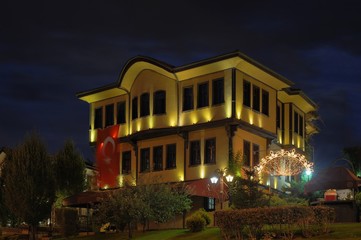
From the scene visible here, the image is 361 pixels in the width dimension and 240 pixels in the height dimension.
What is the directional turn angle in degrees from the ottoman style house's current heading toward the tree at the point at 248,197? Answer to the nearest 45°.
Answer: approximately 45° to its left

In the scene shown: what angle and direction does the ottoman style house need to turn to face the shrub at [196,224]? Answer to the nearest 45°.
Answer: approximately 45° to its left

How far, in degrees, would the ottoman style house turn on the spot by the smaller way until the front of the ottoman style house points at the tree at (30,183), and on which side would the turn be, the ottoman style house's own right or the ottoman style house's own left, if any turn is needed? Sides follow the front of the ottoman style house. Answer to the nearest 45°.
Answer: approximately 45° to the ottoman style house's own right

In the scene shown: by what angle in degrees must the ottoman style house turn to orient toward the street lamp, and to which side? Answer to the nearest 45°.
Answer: approximately 45° to its left

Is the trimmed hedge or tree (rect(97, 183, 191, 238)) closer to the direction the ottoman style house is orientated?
the tree

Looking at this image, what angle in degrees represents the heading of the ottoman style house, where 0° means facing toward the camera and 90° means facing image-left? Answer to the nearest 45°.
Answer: approximately 45°
